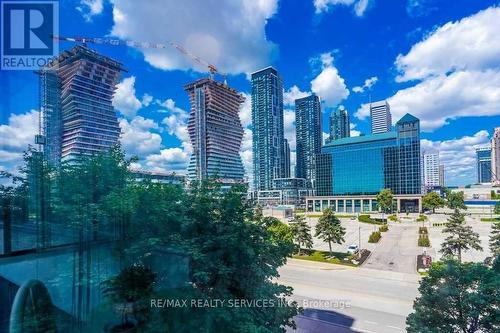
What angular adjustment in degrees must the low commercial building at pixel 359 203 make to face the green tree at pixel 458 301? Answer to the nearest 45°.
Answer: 0° — it already faces it

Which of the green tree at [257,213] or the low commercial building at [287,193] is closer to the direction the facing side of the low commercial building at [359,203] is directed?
the green tree

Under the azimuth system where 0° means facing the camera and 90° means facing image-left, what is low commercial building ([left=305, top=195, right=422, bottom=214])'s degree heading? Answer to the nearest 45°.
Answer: approximately 0°

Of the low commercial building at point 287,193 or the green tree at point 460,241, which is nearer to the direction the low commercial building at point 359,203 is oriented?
the green tree

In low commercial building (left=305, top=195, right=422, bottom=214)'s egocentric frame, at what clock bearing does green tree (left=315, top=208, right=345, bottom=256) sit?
The green tree is roughly at 12 o'clock from the low commercial building.
